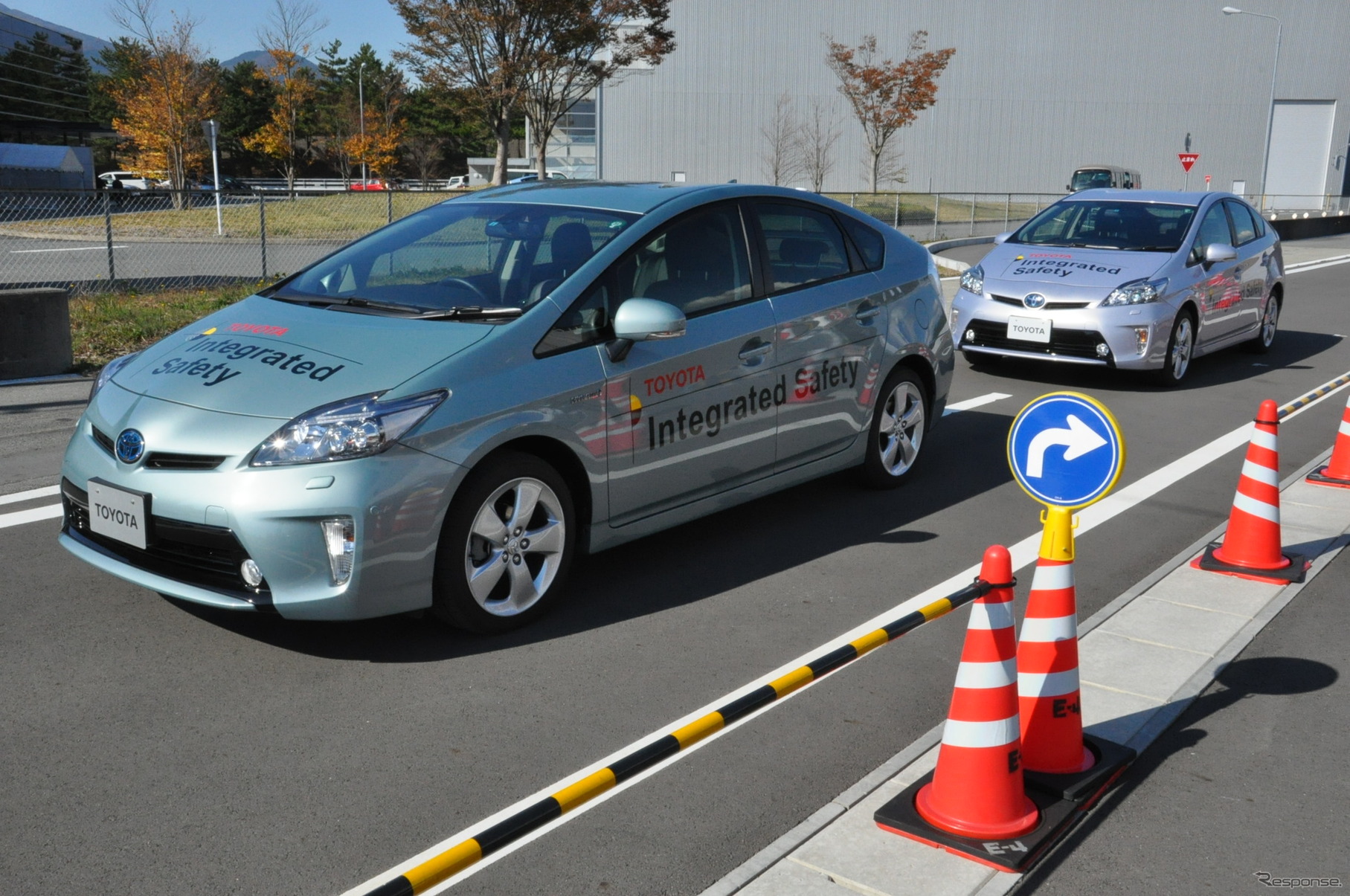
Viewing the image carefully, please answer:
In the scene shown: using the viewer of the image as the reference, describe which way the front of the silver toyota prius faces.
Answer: facing the viewer and to the left of the viewer

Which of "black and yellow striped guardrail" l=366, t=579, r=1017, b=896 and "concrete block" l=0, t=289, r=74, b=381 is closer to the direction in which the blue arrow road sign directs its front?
the black and yellow striped guardrail

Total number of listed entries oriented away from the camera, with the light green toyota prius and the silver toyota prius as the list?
0

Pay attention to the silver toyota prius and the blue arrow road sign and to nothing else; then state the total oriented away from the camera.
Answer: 0

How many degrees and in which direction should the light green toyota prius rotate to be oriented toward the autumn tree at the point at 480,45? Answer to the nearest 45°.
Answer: approximately 135° to its right

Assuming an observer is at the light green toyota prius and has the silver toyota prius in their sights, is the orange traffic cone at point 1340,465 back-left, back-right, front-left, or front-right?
front-right

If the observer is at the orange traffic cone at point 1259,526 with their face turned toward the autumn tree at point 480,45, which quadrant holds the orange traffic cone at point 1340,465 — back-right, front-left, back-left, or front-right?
front-right

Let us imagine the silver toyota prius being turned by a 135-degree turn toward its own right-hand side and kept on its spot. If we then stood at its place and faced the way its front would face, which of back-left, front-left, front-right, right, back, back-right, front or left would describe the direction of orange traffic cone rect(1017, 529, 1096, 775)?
back

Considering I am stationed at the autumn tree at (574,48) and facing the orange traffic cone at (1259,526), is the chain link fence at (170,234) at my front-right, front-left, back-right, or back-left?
front-right

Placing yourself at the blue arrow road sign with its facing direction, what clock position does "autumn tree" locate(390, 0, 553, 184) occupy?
The autumn tree is roughly at 5 o'clock from the blue arrow road sign.

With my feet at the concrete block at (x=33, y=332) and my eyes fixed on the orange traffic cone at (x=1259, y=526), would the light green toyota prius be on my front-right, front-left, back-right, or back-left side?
front-right

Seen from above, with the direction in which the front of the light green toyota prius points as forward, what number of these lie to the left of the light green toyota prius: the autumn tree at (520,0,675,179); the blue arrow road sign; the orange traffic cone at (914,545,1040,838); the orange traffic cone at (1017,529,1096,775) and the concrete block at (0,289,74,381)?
3

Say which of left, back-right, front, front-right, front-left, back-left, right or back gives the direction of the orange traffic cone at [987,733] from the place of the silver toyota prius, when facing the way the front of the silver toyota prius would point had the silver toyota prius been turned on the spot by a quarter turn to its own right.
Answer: back-left

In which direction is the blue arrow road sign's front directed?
toward the camera

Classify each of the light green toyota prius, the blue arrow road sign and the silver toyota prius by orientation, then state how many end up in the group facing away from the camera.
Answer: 0

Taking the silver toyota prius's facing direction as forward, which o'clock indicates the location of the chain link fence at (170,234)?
The chain link fence is roughly at 2 o'clock from the silver toyota prius.
